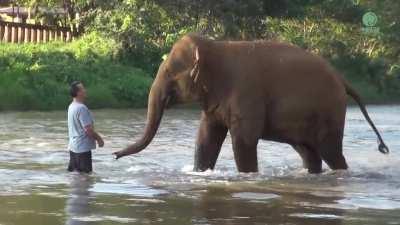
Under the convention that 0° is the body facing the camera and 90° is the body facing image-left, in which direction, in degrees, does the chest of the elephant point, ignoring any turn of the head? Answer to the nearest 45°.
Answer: approximately 90°

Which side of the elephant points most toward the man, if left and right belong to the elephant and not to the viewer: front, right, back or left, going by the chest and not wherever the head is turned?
front
